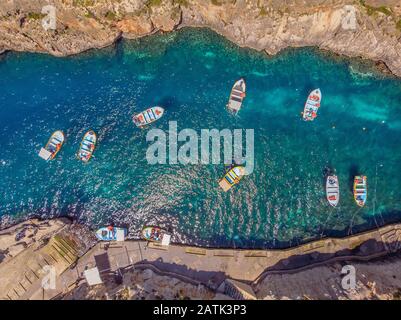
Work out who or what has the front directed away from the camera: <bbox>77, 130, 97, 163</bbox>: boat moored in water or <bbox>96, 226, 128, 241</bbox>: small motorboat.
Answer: the boat moored in water

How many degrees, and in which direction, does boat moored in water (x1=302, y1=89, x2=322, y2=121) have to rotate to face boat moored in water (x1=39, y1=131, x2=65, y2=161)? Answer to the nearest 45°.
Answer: approximately 90° to its left

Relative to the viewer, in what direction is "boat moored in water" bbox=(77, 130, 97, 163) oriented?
away from the camera

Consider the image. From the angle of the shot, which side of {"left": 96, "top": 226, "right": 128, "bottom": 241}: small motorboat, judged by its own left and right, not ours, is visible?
left

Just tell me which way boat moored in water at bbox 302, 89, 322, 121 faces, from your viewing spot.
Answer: facing away from the viewer
